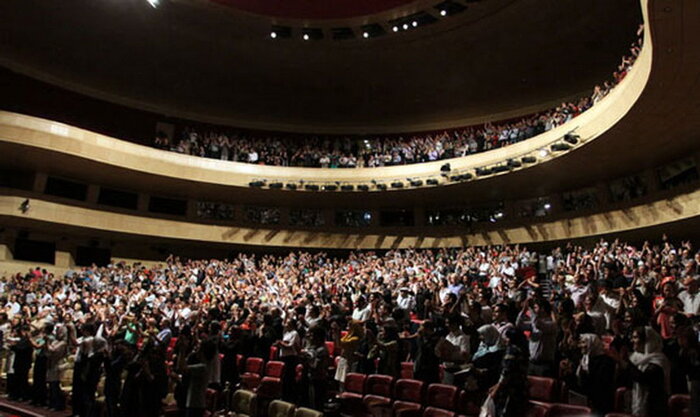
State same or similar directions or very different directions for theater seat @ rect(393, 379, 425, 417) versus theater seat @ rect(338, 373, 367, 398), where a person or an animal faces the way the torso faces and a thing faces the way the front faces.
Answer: same or similar directions

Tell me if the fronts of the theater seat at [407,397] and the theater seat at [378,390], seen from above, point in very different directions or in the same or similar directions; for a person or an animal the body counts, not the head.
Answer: same or similar directions

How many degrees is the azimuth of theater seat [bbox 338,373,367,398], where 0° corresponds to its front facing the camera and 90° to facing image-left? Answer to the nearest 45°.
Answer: approximately 45°

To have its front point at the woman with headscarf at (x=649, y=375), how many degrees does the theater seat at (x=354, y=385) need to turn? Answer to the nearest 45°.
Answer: approximately 90° to its left

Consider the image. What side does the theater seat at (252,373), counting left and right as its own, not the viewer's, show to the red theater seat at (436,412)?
left

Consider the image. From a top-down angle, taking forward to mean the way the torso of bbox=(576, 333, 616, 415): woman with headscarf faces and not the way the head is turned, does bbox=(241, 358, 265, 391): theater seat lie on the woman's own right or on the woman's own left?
on the woman's own right

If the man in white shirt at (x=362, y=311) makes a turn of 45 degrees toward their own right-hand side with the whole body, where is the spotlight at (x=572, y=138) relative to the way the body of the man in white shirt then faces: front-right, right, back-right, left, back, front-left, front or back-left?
back-right

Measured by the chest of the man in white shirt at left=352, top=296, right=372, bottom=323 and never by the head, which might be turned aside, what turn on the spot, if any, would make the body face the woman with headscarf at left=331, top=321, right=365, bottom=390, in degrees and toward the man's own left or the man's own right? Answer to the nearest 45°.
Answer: approximately 45° to the man's own left

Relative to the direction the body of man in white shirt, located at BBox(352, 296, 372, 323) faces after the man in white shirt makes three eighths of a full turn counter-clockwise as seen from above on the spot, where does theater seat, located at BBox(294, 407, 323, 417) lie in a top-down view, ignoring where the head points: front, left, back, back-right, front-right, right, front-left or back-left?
right

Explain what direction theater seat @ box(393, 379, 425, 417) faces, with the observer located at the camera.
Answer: facing the viewer and to the left of the viewer

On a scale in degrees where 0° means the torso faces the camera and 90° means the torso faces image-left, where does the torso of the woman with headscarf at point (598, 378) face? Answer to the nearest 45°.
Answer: approximately 45°

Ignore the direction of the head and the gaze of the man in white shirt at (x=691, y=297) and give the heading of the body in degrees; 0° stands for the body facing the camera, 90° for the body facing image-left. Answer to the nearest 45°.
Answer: approximately 45°

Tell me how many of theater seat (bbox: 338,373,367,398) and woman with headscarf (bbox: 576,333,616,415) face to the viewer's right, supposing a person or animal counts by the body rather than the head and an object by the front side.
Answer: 0

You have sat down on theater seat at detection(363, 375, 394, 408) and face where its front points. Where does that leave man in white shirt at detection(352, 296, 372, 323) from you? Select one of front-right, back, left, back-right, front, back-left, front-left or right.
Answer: back-right

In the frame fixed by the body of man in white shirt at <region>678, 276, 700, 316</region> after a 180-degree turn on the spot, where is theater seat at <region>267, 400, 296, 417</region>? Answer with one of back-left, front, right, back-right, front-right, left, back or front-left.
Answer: back

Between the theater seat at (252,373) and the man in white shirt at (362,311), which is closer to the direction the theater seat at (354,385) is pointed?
the theater seat

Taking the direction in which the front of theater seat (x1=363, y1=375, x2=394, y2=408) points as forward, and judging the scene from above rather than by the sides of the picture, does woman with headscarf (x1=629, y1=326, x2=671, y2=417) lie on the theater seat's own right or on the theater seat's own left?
on the theater seat's own left
